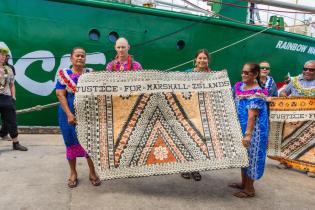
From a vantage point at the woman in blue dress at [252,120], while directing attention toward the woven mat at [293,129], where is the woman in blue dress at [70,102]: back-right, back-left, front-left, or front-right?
back-left

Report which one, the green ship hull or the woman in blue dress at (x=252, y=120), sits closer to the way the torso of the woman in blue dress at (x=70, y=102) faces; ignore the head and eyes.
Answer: the woman in blue dress

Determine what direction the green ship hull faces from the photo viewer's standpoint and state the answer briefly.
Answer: facing away from the viewer and to the right of the viewer

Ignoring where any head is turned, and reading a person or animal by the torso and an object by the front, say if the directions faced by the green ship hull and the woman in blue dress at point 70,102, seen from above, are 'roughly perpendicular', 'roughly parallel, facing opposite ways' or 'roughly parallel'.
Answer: roughly perpendicular

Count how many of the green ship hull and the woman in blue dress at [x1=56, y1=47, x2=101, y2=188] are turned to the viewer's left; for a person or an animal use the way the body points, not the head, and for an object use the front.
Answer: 0

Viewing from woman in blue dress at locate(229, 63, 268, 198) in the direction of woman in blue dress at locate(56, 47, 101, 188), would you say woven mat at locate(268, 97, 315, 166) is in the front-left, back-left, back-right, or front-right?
back-right

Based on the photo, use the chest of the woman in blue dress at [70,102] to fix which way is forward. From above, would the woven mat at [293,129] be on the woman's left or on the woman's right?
on the woman's left
